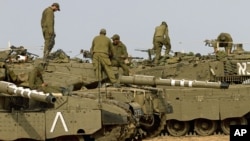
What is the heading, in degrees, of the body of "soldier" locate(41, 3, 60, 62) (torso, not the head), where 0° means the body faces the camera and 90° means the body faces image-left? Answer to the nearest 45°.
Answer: approximately 270°

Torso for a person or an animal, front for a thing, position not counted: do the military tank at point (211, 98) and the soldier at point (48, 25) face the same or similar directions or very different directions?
very different directions

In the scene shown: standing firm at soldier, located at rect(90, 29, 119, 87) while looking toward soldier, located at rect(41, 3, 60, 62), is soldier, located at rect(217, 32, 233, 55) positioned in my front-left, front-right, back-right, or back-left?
back-right

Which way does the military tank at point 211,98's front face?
to the viewer's left

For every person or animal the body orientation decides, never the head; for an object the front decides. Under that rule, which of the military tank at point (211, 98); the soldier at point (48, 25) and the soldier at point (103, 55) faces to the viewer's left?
the military tank
